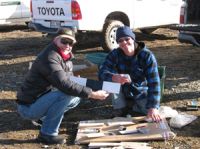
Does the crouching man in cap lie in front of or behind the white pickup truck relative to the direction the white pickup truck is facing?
behind

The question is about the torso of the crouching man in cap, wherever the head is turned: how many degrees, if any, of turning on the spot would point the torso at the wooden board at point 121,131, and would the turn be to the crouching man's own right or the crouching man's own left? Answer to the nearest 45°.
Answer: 0° — they already face it

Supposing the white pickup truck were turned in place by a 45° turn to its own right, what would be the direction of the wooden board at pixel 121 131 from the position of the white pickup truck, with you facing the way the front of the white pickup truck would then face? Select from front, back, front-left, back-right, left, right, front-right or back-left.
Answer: right

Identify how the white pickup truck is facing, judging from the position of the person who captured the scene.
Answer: facing away from the viewer and to the right of the viewer

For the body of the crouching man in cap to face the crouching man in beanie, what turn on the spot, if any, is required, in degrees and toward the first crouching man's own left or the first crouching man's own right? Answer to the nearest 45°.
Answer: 0° — they already face them
